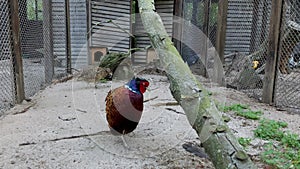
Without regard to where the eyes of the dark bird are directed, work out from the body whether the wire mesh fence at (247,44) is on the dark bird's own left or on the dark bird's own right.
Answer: on the dark bird's own left

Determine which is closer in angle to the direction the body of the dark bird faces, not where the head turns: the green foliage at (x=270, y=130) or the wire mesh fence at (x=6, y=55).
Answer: the green foliage

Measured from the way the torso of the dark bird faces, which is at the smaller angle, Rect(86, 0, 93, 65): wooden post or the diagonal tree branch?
the diagonal tree branch

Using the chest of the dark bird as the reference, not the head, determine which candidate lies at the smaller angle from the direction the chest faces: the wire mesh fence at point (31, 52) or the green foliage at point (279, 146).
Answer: the green foliage

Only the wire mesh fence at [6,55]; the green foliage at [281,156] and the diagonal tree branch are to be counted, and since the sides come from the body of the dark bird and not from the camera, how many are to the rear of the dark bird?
1

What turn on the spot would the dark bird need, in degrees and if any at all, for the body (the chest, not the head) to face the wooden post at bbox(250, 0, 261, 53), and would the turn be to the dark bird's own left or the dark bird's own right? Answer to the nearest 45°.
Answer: approximately 90° to the dark bird's own left
